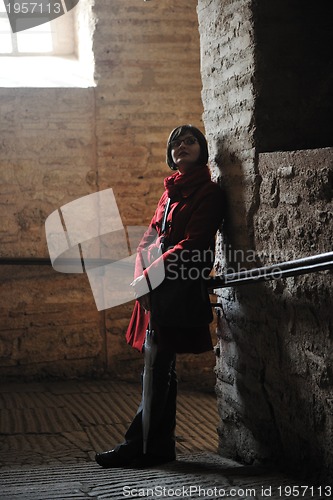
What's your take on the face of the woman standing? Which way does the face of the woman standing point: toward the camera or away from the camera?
toward the camera

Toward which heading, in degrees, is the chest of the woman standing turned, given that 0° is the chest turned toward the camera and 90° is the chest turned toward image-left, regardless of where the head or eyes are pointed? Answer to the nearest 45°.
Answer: approximately 45°
